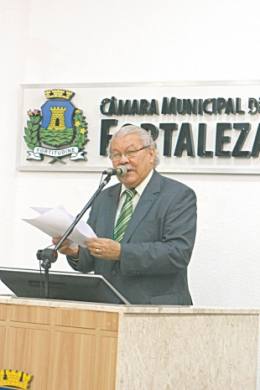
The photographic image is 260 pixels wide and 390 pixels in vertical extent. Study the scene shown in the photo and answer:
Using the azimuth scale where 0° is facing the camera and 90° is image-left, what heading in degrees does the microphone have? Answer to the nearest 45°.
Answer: approximately 270°

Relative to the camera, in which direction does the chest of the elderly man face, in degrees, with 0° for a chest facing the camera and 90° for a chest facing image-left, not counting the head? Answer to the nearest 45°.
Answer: approximately 45°

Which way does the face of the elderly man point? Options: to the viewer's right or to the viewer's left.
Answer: to the viewer's left
